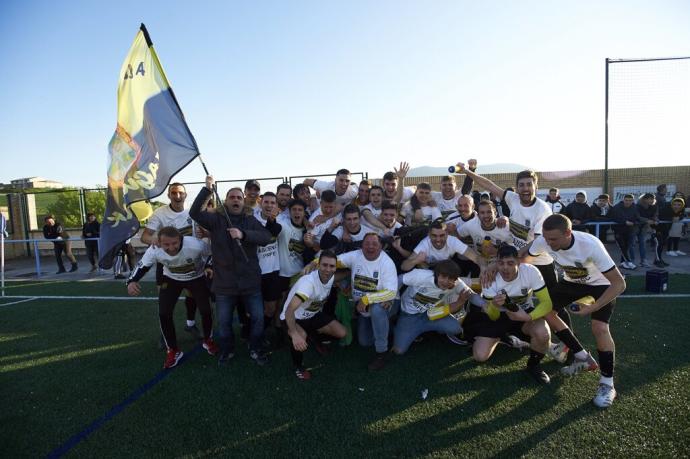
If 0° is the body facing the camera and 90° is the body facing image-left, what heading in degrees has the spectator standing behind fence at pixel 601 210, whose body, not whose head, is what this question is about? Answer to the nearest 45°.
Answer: approximately 0°

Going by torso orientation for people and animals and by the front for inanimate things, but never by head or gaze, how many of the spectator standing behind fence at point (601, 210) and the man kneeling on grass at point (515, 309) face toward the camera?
2

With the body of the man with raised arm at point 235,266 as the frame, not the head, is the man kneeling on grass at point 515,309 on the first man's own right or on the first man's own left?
on the first man's own left

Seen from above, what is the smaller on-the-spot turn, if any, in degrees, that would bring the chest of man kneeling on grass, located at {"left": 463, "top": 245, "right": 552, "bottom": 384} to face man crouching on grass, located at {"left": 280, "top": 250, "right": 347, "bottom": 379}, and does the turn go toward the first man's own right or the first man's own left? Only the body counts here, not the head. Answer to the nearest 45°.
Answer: approximately 90° to the first man's own right

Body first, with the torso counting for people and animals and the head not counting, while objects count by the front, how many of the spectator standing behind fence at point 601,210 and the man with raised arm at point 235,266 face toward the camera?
2

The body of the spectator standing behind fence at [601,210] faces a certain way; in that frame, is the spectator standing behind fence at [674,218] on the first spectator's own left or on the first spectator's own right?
on the first spectator's own left

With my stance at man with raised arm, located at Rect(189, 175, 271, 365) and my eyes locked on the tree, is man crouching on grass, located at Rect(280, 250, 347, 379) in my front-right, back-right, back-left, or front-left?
back-right
